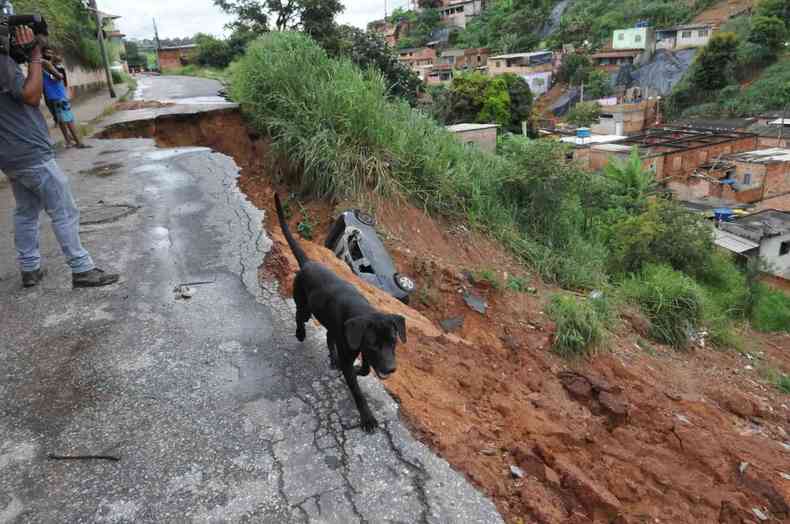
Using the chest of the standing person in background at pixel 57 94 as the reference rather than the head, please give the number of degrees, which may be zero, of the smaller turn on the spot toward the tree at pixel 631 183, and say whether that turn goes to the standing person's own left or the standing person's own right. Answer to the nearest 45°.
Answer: approximately 45° to the standing person's own left

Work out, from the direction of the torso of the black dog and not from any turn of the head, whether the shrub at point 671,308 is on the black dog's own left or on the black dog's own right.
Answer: on the black dog's own left

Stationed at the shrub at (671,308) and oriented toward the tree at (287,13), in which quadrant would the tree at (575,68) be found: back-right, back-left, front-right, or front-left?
front-right

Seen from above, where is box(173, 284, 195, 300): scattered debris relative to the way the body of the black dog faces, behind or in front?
behind

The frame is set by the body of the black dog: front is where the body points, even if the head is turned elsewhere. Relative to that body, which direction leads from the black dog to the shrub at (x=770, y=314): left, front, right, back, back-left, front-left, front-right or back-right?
left

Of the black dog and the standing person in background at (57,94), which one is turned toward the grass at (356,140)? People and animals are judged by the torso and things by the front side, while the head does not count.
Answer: the standing person in background

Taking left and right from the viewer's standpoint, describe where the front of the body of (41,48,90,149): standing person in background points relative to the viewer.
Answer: facing the viewer and to the right of the viewer

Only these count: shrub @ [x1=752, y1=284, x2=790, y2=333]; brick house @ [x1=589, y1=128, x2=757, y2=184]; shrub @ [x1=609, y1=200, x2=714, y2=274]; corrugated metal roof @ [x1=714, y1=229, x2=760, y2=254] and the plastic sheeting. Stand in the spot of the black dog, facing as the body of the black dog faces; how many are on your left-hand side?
5

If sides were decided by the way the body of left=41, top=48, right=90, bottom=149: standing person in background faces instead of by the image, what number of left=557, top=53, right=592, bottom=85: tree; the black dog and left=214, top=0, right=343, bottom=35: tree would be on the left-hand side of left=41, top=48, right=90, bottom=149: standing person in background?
2

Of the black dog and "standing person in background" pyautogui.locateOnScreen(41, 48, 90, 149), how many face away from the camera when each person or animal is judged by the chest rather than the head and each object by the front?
0

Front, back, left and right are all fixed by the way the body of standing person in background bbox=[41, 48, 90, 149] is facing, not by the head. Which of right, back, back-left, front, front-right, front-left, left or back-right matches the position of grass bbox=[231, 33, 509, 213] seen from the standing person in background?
front

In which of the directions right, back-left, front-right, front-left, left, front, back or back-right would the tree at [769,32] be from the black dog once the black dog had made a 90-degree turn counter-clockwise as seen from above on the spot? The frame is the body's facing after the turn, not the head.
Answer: front

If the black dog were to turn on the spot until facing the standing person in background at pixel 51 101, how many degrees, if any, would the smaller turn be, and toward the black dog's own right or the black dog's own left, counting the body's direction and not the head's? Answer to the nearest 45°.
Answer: approximately 180°
